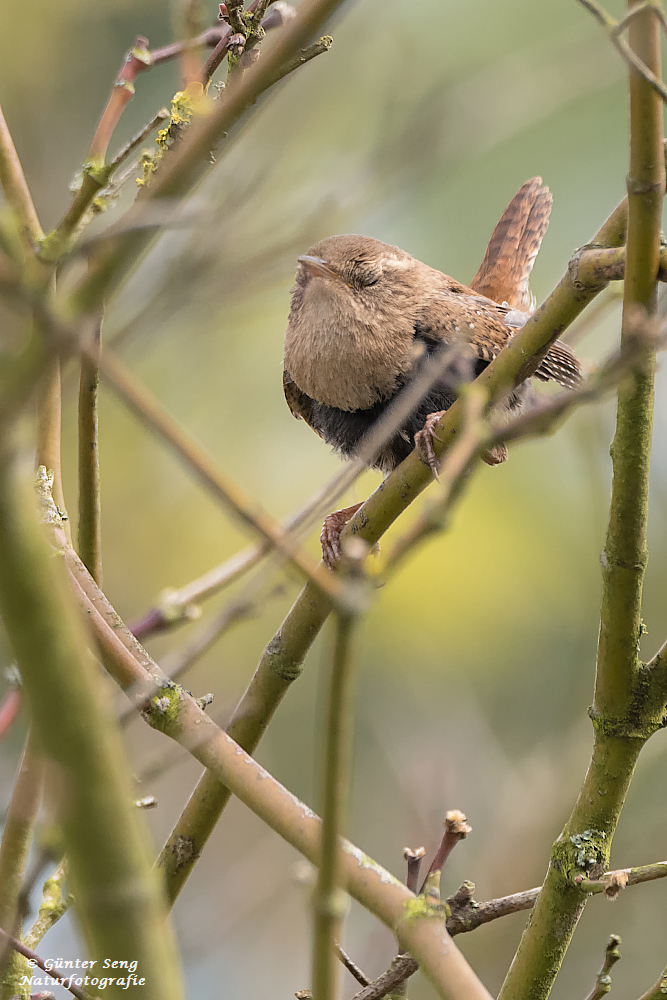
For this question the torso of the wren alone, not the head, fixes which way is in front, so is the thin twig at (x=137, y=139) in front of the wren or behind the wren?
in front

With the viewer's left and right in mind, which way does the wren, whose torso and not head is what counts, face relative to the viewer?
facing the viewer and to the left of the viewer
